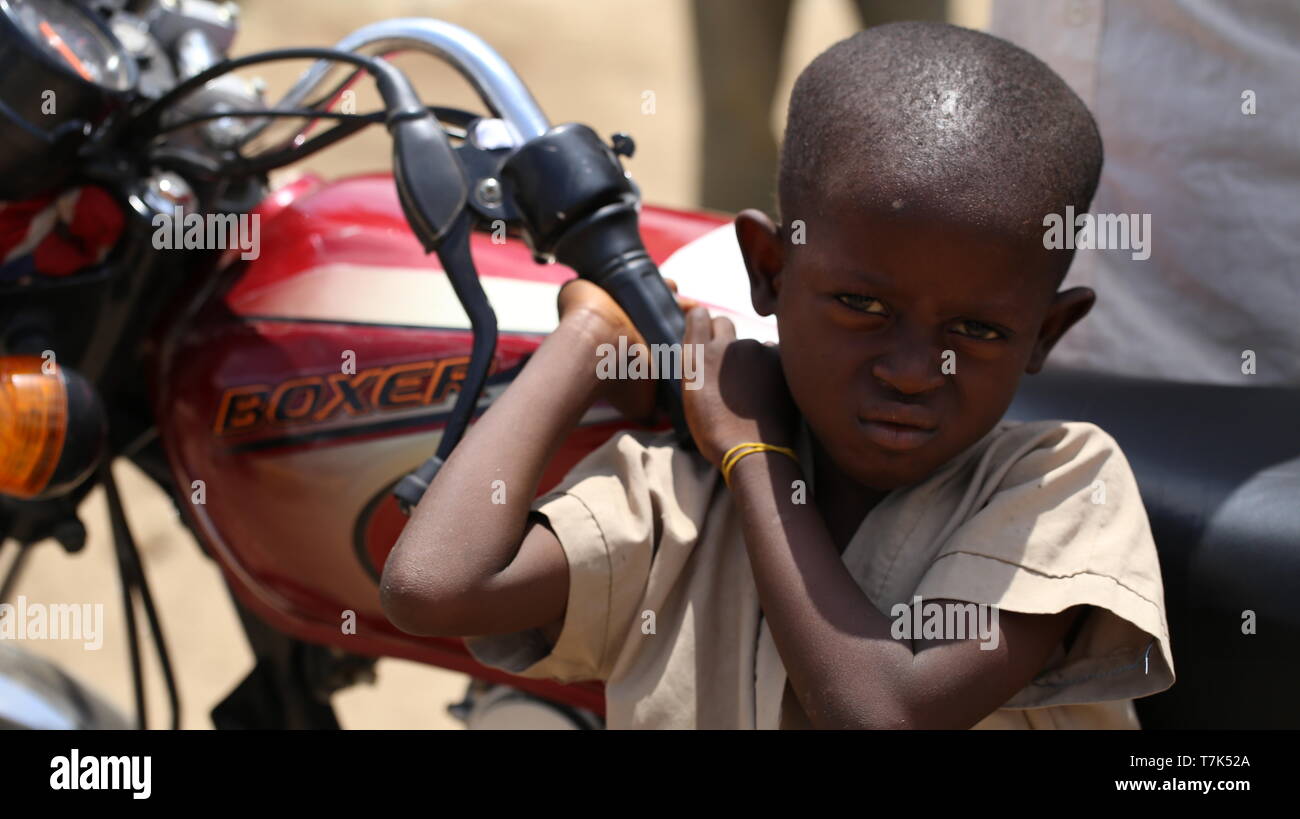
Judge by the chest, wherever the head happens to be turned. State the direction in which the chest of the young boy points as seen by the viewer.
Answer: toward the camera
